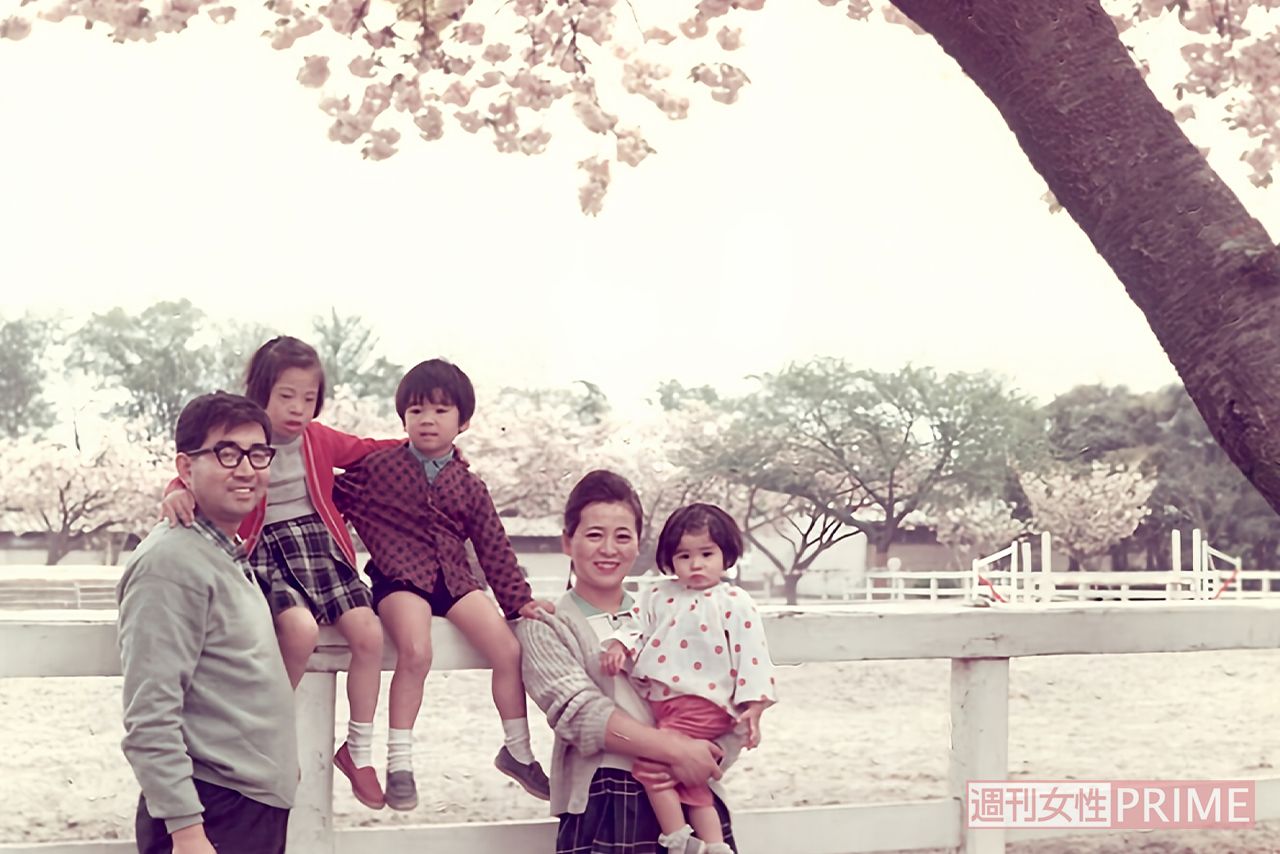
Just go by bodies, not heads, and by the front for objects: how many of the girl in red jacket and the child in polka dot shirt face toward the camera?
2

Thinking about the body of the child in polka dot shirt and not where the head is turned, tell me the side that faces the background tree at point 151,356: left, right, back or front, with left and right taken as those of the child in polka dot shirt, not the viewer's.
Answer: back

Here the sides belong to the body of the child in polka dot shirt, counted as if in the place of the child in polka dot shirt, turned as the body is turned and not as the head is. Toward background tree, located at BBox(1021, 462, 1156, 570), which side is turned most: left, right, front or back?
back

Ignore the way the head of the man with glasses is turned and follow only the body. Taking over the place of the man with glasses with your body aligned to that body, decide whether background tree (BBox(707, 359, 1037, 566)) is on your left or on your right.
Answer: on your left

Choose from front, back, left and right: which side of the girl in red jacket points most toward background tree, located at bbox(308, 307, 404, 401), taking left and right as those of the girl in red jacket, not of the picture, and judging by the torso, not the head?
back

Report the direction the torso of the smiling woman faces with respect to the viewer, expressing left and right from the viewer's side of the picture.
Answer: facing the viewer and to the right of the viewer

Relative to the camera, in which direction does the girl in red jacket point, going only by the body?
toward the camera

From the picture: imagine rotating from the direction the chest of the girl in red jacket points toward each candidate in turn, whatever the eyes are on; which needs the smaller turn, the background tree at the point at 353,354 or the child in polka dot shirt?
the child in polka dot shirt

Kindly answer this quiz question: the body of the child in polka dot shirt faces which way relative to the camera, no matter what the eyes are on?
toward the camera
